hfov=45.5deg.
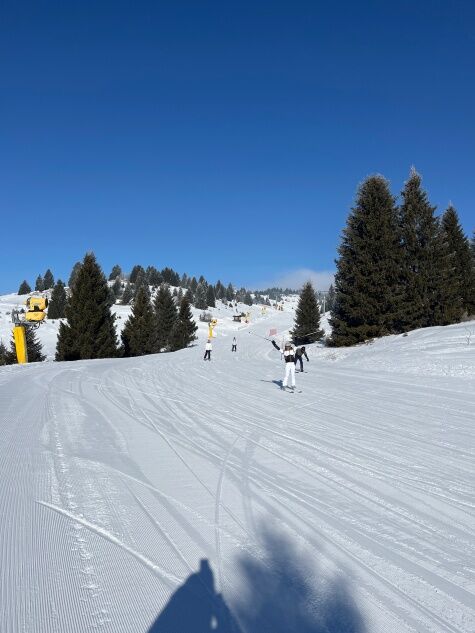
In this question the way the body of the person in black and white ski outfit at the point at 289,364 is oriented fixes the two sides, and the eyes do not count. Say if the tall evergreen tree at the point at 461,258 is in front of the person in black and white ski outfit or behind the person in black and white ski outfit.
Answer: behind

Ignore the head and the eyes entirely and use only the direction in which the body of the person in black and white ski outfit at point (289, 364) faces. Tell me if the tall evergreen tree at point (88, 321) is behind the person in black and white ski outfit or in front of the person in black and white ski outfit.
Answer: behind

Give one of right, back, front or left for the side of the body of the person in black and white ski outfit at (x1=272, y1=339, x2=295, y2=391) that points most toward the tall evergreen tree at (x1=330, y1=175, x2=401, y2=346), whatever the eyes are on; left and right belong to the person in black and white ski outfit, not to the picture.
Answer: back

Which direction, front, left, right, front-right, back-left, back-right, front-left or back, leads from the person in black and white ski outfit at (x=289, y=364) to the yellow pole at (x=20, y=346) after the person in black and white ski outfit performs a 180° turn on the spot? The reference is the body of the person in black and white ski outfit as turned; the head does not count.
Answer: front-left

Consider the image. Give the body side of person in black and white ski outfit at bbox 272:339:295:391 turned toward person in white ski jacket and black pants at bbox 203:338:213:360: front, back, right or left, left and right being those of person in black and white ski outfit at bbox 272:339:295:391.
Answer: back

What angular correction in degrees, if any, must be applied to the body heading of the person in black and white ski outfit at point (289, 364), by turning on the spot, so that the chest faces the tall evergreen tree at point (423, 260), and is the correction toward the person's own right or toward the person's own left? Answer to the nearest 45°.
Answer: approximately 135° to the person's own left

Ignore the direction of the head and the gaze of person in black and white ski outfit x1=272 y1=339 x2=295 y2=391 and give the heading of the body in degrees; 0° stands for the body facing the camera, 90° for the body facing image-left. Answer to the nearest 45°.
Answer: approximately 0°
